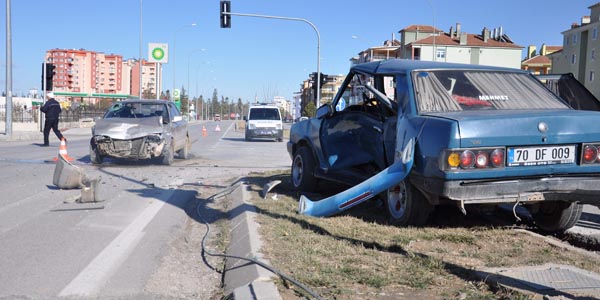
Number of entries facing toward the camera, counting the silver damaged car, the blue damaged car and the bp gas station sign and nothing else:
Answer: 2

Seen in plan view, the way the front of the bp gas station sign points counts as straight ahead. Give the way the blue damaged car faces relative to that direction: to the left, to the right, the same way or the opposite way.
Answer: the opposite way

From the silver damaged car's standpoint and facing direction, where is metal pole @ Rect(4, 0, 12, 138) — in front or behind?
behind

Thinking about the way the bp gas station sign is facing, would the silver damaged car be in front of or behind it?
in front

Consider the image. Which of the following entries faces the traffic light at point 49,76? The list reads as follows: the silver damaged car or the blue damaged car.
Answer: the blue damaged car

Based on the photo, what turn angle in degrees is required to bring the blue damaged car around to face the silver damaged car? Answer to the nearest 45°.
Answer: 0° — it already faces it

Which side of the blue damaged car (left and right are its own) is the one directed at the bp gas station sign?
front

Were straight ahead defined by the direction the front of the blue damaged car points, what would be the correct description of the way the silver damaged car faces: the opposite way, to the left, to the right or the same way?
the opposite way

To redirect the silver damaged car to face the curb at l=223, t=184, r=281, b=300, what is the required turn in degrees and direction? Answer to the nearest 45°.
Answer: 0° — it already faces it

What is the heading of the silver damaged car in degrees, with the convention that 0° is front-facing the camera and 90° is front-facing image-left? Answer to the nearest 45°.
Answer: approximately 0°

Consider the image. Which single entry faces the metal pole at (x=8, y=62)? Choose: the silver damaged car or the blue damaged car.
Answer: the blue damaged car

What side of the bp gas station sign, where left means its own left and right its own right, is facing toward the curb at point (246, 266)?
front

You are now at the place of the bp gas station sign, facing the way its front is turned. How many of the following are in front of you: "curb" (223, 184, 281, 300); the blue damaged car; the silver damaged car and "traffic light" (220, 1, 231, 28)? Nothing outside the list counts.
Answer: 4
